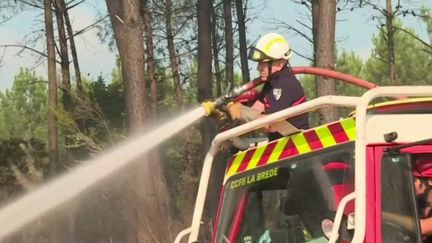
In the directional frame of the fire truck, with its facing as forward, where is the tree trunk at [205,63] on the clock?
The tree trunk is roughly at 4 o'clock from the fire truck.

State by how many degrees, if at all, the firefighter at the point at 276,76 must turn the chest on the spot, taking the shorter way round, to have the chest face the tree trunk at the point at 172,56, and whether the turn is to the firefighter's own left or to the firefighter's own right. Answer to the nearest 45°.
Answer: approximately 90° to the firefighter's own right

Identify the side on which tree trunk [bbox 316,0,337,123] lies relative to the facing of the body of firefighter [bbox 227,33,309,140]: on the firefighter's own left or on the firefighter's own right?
on the firefighter's own right

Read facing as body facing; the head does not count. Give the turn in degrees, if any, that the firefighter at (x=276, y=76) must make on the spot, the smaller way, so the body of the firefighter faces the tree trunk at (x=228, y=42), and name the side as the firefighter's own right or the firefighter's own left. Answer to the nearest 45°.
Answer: approximately 90° to the firefighter's own right

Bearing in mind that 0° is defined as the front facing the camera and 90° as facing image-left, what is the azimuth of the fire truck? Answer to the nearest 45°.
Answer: approximately 45°

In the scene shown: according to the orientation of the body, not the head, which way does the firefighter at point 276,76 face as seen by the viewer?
to the viewer's left

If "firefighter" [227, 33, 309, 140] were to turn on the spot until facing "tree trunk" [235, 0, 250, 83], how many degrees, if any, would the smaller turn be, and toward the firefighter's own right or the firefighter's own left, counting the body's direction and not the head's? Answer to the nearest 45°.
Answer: approximately 90° to the firefighter's own right

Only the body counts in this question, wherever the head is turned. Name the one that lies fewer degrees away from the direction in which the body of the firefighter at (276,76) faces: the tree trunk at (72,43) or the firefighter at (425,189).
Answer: the tree trunk

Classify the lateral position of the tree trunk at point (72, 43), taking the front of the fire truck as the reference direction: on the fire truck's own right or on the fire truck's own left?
on the fire truck's own right

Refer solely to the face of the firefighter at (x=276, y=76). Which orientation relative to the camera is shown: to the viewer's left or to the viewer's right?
to the viewer's left

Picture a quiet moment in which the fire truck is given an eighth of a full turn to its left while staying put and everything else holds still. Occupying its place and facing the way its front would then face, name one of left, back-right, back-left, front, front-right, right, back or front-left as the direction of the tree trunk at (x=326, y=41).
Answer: back

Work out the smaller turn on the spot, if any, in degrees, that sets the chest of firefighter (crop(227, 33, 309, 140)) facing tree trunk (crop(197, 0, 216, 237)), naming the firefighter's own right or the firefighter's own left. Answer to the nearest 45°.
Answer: approximately 90° to the firefighter's own right
